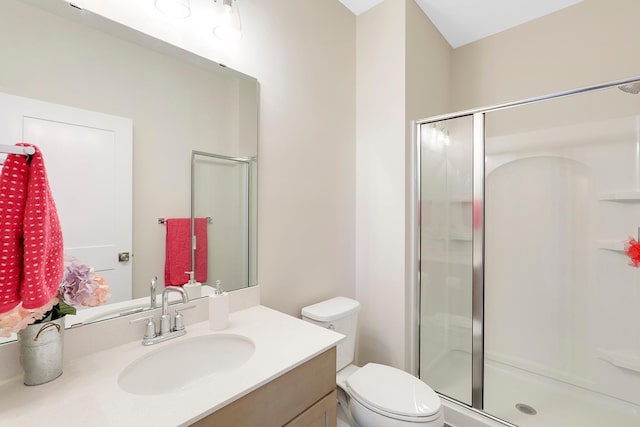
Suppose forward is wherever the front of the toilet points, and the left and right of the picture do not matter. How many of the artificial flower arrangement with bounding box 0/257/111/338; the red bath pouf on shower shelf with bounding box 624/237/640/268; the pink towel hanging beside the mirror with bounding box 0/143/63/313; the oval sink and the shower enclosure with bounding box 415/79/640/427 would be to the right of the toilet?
3

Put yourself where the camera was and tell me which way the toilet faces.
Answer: facing the viewer and to the right of the viewer

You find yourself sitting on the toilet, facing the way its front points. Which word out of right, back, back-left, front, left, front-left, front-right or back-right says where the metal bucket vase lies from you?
right

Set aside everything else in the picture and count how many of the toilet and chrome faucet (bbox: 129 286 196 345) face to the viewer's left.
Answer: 0

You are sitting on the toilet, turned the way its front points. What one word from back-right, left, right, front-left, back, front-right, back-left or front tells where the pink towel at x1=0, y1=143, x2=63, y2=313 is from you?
right

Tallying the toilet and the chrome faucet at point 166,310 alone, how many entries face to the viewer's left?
0

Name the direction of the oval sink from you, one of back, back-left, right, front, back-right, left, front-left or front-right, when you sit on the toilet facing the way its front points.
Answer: right
